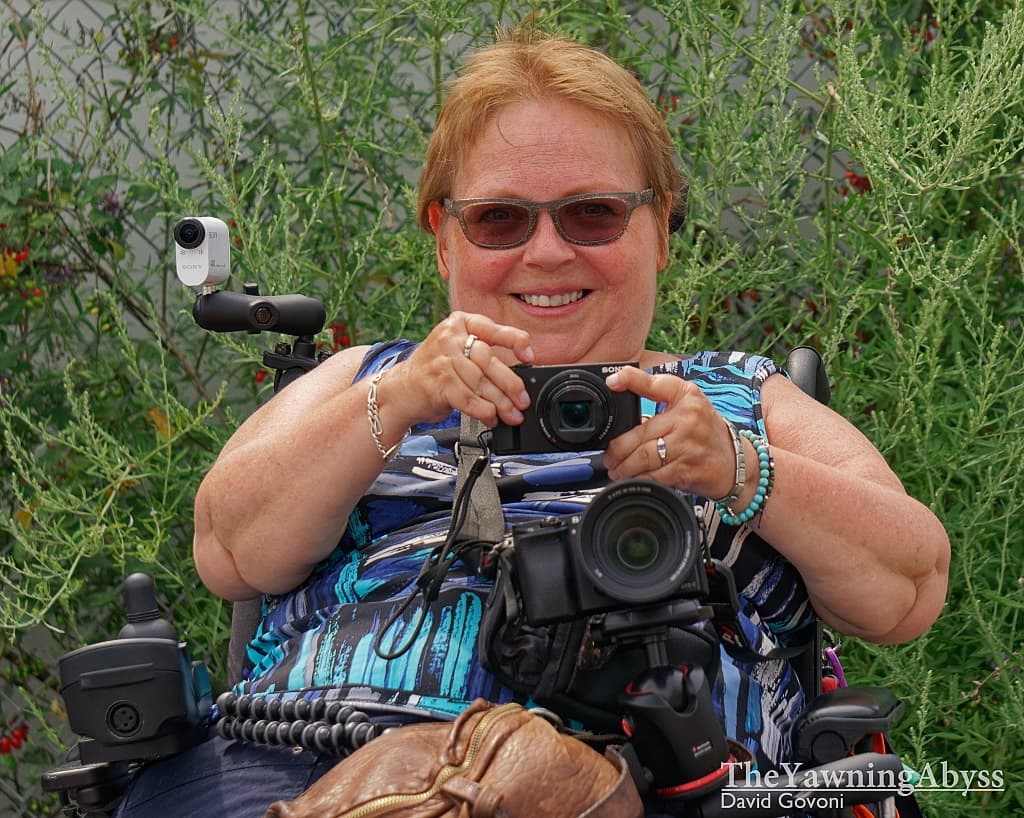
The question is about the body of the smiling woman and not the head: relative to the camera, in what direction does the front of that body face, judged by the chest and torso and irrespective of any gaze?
toward the camera

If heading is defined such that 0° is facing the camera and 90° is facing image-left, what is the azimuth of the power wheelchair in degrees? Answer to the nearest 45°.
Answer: approximately 0°

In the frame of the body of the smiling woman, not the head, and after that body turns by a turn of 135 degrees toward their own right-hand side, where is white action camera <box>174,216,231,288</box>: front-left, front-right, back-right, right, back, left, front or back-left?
front

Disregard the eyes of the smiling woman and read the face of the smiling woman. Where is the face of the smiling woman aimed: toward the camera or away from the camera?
toward the camera
